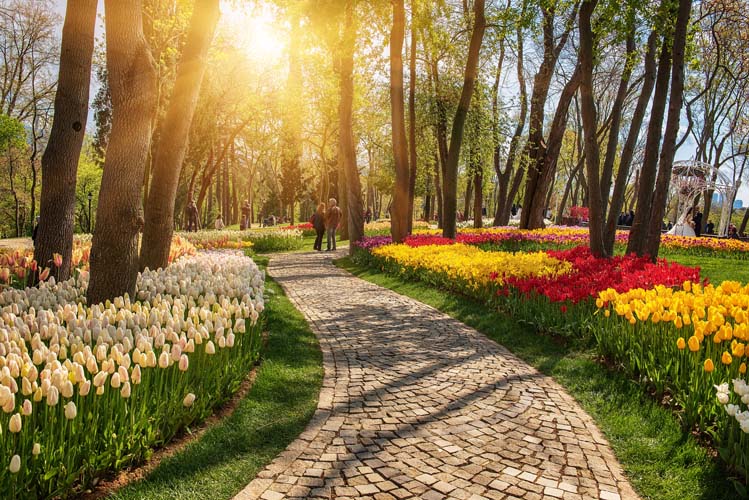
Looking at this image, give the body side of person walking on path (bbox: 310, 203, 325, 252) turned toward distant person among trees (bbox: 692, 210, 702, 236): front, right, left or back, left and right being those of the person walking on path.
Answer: right

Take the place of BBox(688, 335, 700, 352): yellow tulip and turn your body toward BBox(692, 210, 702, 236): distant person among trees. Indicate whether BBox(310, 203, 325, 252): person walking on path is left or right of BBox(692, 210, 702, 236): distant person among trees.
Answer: left

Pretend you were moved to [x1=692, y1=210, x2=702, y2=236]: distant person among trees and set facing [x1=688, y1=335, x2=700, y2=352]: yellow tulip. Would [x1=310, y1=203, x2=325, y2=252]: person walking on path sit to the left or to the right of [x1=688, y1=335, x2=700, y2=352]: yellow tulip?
right

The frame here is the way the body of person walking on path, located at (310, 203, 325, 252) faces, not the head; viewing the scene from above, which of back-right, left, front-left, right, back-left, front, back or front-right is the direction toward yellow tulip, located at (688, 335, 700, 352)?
back

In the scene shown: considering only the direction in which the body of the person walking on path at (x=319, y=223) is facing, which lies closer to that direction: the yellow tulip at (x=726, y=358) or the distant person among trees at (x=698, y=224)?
the distant person among trees

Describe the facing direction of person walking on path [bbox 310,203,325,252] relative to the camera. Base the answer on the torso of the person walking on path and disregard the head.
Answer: away from the camera

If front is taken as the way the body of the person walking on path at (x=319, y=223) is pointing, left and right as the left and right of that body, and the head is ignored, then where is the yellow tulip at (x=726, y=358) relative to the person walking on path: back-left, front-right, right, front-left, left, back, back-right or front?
back
